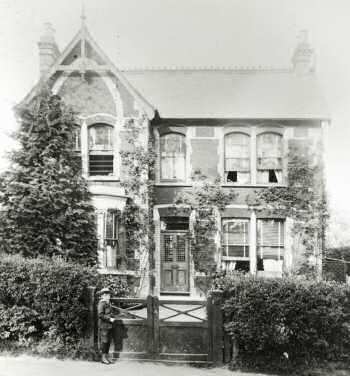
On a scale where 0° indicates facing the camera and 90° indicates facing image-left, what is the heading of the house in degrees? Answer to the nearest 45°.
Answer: approximately 0°

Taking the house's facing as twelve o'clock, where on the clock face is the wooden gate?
The wooden gate is roughly at 12 o'clock from the house.

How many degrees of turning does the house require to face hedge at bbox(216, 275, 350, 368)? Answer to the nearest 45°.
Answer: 0° — it already faces it
